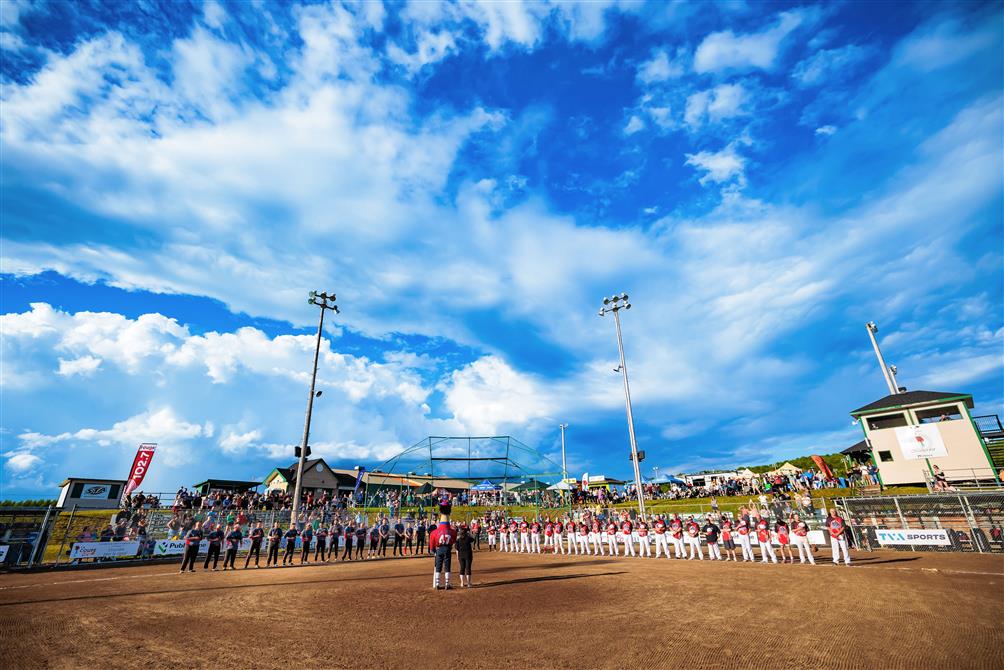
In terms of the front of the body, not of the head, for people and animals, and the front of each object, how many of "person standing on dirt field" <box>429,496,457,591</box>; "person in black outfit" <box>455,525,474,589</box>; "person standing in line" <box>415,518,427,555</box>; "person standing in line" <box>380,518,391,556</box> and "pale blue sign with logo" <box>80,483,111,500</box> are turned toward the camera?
3

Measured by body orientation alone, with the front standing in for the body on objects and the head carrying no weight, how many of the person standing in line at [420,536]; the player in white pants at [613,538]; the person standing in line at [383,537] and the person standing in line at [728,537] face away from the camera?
0

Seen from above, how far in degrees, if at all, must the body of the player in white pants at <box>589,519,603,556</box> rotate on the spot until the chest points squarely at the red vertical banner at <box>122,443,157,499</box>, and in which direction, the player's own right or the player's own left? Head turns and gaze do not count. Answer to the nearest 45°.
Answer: approximately 90° to the player's own right

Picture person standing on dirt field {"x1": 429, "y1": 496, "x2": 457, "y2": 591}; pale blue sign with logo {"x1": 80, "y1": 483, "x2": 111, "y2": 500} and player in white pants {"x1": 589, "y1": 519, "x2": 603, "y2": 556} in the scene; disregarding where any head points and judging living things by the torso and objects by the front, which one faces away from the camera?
the person standing on dirt field

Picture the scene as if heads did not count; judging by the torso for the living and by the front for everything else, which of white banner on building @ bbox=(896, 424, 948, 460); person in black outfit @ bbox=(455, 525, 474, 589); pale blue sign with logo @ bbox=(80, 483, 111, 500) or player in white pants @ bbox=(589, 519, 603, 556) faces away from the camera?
the person in black outfit

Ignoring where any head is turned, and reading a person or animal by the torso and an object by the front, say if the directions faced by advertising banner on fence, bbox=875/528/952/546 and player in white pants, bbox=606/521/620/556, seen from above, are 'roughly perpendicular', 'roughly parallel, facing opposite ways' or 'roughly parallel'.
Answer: roughly parallel

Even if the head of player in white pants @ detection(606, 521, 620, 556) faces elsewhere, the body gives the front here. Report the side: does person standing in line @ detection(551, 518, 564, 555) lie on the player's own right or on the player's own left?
on the player's own right

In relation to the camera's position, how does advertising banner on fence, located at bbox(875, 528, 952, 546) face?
facing the viewer

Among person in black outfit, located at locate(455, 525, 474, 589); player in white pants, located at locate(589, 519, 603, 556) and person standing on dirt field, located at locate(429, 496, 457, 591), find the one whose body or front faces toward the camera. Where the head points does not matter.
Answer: the player in white pants

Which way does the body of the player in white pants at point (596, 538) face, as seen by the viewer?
toward the camera

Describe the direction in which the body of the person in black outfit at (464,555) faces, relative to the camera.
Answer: away from the camera

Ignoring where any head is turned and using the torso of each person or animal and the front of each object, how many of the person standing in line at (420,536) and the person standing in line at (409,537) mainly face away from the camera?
0

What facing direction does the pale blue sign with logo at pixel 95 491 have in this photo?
toward the camera

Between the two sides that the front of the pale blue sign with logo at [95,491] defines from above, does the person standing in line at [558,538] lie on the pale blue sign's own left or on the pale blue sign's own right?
on the pale blue sign's own left

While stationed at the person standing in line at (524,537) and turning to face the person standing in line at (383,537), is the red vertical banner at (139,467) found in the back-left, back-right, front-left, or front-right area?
front-right
